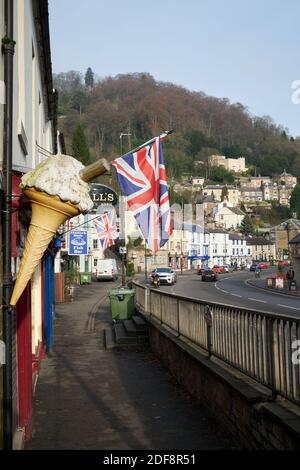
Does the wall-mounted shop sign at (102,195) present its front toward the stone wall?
yes

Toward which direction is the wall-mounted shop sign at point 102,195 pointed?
toward the camera

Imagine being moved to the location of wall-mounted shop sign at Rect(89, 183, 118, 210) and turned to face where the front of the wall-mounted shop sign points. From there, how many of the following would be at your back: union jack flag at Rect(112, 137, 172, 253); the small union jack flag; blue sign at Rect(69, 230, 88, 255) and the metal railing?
2

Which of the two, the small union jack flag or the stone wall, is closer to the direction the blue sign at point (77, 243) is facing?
the stone wall

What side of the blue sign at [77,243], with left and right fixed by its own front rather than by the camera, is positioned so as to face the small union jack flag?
back

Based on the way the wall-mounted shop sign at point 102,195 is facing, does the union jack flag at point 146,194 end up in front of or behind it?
in front

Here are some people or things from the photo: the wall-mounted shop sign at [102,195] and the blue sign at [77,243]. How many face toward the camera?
2

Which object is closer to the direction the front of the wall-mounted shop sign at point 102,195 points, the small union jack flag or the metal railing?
the metal railing

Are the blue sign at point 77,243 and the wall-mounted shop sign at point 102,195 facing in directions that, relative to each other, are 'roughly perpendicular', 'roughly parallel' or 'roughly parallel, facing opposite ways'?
roughly parallel

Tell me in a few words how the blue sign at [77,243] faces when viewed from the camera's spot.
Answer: facing the viewer
